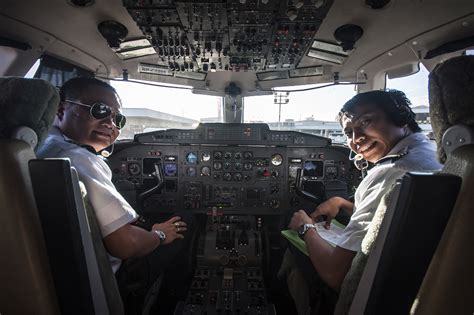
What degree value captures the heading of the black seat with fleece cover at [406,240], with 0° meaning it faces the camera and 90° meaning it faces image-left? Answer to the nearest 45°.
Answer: approximately 135°

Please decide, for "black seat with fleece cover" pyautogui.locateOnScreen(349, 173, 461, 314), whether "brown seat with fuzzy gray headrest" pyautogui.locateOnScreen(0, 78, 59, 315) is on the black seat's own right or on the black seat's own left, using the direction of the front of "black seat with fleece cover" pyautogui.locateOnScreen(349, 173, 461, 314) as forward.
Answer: on the black seat's own left

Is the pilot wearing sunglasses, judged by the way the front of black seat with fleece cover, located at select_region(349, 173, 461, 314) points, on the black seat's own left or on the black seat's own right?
on the black seat's own left
